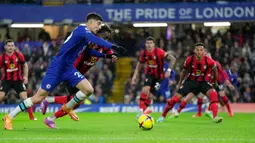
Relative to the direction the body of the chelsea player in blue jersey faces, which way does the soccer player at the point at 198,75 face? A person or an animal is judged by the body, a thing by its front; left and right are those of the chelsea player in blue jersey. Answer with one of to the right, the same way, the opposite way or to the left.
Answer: to the right

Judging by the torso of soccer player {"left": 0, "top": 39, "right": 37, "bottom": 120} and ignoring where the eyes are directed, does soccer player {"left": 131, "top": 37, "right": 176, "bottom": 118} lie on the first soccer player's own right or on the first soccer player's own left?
on the first soccer player's own left

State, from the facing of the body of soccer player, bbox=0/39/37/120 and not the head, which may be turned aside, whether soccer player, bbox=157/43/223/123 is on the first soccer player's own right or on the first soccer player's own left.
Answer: on the first soccer player's own left

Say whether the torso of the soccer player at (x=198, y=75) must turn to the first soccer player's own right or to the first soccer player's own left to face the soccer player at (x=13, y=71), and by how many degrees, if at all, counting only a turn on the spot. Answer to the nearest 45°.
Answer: approximately 90° to the first soccer player's own right

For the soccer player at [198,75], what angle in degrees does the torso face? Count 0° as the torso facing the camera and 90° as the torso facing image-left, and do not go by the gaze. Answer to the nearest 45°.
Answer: approximately 0°

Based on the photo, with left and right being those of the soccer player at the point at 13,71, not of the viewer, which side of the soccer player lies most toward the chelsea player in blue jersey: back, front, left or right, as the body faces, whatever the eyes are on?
front

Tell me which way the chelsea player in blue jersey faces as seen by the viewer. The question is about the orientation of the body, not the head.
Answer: to the viewer's right

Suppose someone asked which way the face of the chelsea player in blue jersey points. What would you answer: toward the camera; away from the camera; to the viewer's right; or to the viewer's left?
to the viewer's right
